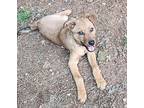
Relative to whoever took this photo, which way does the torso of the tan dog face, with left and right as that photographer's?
facing the viewer and to the right of the viewer
